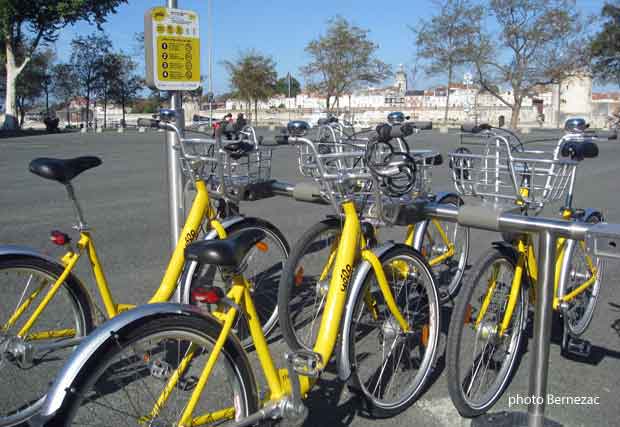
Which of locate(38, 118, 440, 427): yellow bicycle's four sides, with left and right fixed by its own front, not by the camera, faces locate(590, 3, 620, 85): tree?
front

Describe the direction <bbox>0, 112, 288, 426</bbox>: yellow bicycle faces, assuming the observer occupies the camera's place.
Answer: facing away from the viewer and to the right of the viewer

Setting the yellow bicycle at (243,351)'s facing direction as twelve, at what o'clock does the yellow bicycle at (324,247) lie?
the yellow bicycle at (324,247) is roughly at 11 o'clock from the yellow bicycle at (243,351).

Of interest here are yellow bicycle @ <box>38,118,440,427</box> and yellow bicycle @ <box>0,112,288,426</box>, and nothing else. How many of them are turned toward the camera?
0

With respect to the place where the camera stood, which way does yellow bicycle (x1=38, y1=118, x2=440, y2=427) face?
facing away from the viewer and to the right of the viewer

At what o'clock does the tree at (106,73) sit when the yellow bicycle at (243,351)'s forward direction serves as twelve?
The tree is roughly at 10 o'clock from the yellow bicycle.
